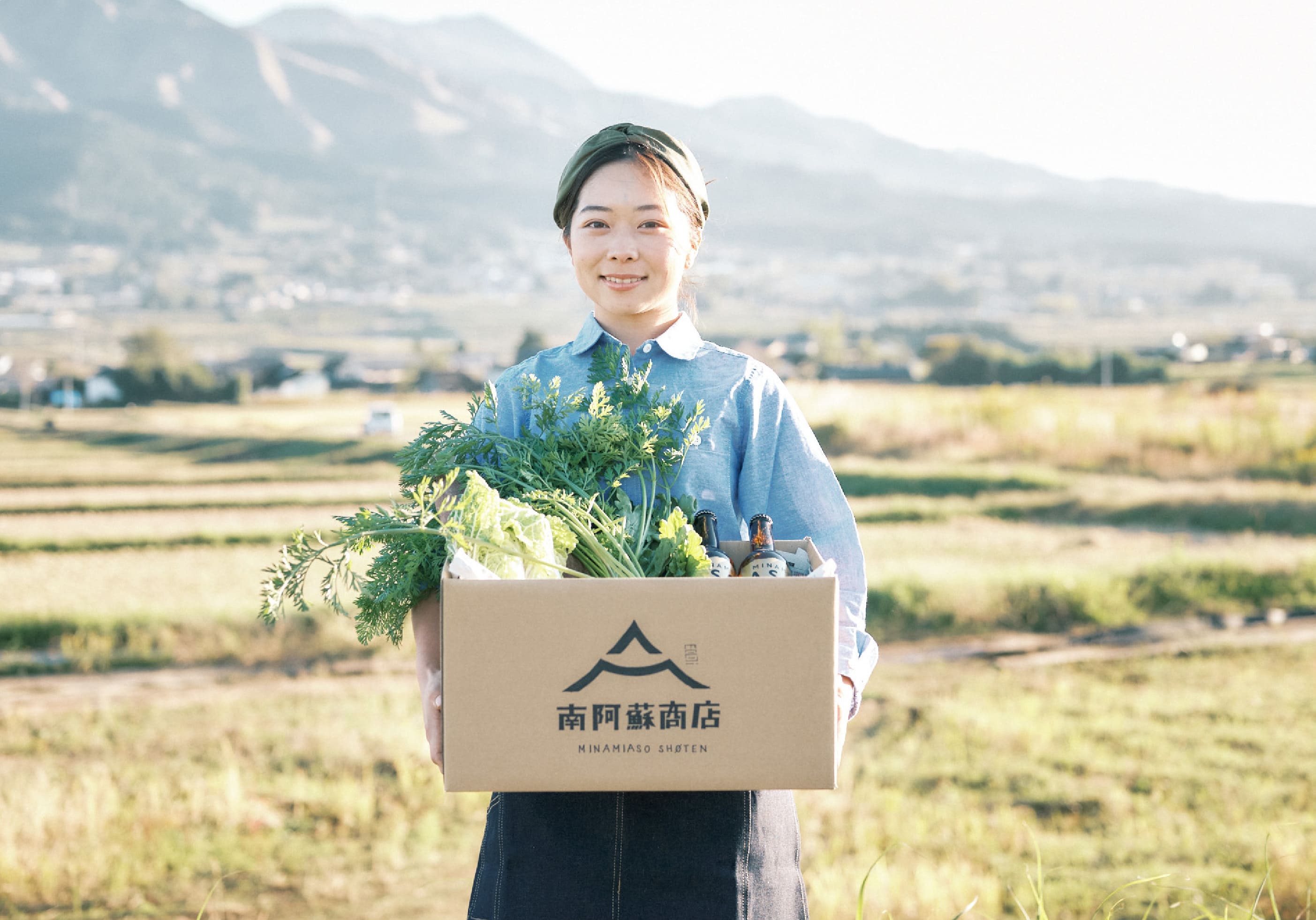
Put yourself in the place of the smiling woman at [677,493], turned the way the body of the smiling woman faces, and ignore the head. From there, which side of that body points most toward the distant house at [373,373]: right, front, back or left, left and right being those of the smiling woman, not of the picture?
back

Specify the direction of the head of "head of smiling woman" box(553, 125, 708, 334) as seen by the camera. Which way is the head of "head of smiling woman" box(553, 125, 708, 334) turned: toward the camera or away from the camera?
toward the camera

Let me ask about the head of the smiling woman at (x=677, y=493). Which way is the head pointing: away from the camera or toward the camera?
toward the camera

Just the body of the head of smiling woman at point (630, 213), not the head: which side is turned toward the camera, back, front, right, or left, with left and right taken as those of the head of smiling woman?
front

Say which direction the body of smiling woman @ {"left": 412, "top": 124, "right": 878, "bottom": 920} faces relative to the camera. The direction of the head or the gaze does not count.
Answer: toward the camera
